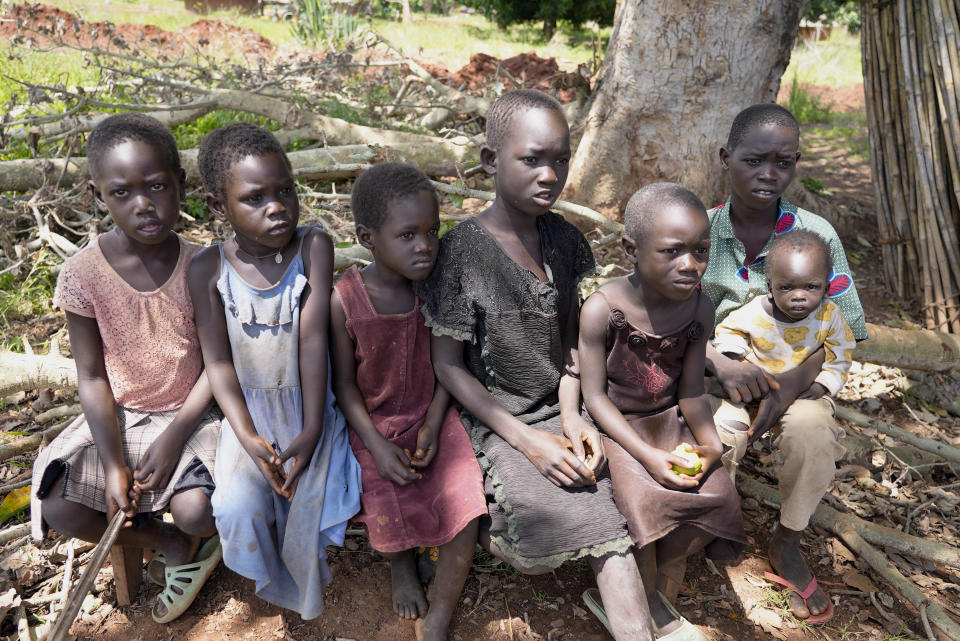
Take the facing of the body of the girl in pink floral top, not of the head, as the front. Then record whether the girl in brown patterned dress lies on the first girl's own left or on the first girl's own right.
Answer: on the first girl's own left

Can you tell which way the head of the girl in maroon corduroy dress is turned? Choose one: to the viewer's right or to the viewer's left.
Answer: to the viewer's right

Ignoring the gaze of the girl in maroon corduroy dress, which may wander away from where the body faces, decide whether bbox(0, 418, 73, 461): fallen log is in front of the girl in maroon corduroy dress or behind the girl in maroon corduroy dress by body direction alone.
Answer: behind

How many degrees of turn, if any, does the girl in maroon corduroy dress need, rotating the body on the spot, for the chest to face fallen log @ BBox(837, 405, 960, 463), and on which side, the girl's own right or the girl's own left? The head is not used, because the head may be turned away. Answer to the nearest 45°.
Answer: approximately 45° to the girl's own left

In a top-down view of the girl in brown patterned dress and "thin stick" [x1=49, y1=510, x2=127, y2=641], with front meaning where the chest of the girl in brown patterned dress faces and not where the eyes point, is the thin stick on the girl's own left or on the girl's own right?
on the girl's own right

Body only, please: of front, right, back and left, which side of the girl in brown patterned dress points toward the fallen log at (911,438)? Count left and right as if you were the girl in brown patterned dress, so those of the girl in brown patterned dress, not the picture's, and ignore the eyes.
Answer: left

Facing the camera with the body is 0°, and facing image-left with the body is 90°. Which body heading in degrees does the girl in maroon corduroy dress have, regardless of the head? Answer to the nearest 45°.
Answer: approximately 315°

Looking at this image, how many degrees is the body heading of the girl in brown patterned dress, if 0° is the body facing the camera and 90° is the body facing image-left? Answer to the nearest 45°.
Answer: approximately 315°
